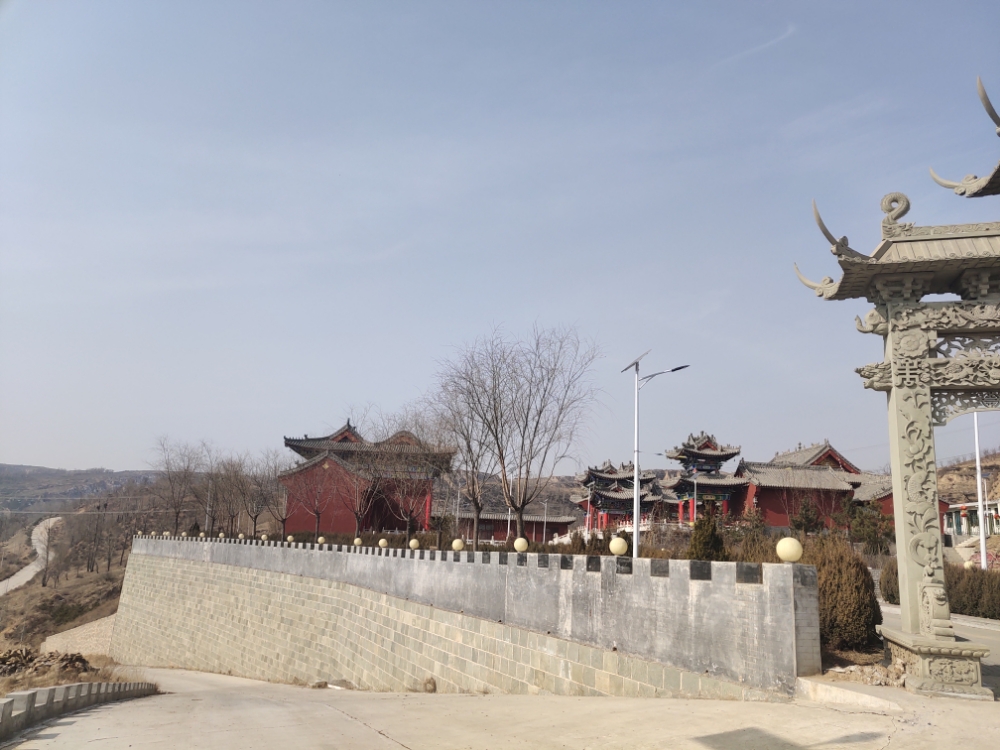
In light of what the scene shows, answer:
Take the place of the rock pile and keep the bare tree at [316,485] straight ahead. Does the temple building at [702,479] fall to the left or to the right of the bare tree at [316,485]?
right

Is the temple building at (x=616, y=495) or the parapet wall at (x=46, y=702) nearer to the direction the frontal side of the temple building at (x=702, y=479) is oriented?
the parapet wall

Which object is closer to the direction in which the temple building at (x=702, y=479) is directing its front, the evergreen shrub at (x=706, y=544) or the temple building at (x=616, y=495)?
the evergreen shrub

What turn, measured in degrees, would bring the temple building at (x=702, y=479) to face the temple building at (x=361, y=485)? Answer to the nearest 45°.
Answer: approximately 135° to its right

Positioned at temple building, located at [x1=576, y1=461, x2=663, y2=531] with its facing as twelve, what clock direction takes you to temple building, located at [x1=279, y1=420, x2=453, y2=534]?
temple building, located at [x1=279, y1=420, x2=453, y2=534] is roughly at 1 o'clock from temple building, located at [x1=576, y1=461, x2=663, y2=531].

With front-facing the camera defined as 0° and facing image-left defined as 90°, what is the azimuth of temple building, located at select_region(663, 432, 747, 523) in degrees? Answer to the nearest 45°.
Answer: approximately 315°

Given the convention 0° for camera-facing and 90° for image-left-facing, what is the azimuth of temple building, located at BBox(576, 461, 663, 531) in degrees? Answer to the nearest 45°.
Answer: approximately 315°

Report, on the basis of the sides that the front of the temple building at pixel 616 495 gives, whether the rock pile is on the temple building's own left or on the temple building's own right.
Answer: on the temple building's own right

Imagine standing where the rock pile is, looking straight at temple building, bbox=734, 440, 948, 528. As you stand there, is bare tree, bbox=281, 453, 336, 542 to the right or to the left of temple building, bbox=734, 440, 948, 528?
left

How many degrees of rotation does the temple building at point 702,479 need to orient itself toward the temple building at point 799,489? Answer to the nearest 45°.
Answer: approximately 45° to its left

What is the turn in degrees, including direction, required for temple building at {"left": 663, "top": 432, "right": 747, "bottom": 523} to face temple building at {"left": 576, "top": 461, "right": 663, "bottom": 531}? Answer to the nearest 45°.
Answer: approximately 135° to its right
